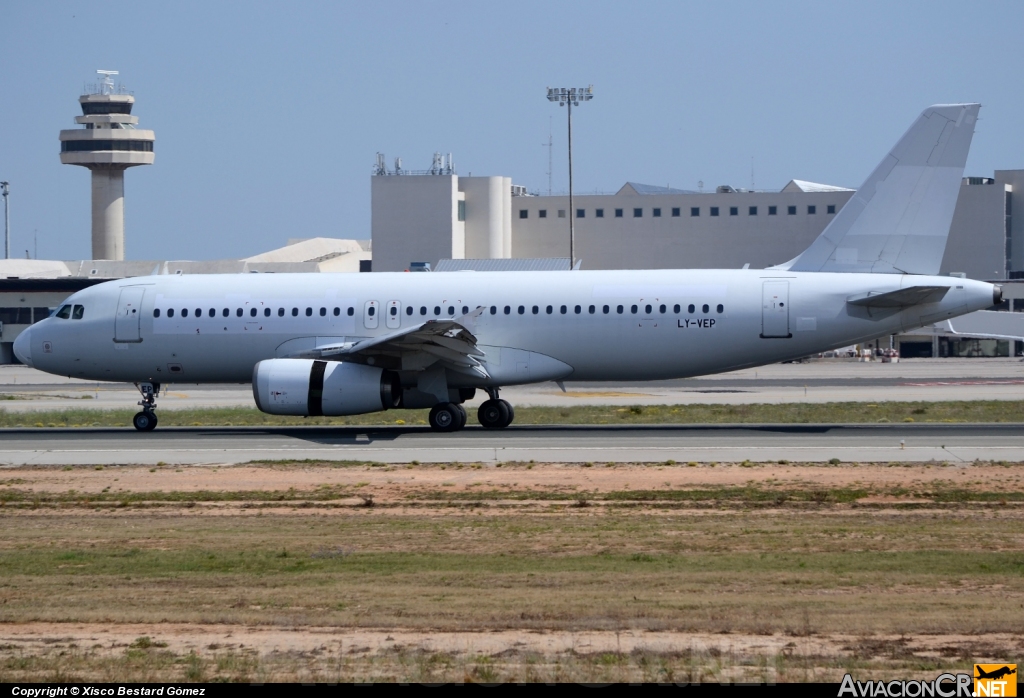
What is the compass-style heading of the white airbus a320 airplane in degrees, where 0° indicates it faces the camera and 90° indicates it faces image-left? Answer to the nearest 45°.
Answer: approximately 90°
